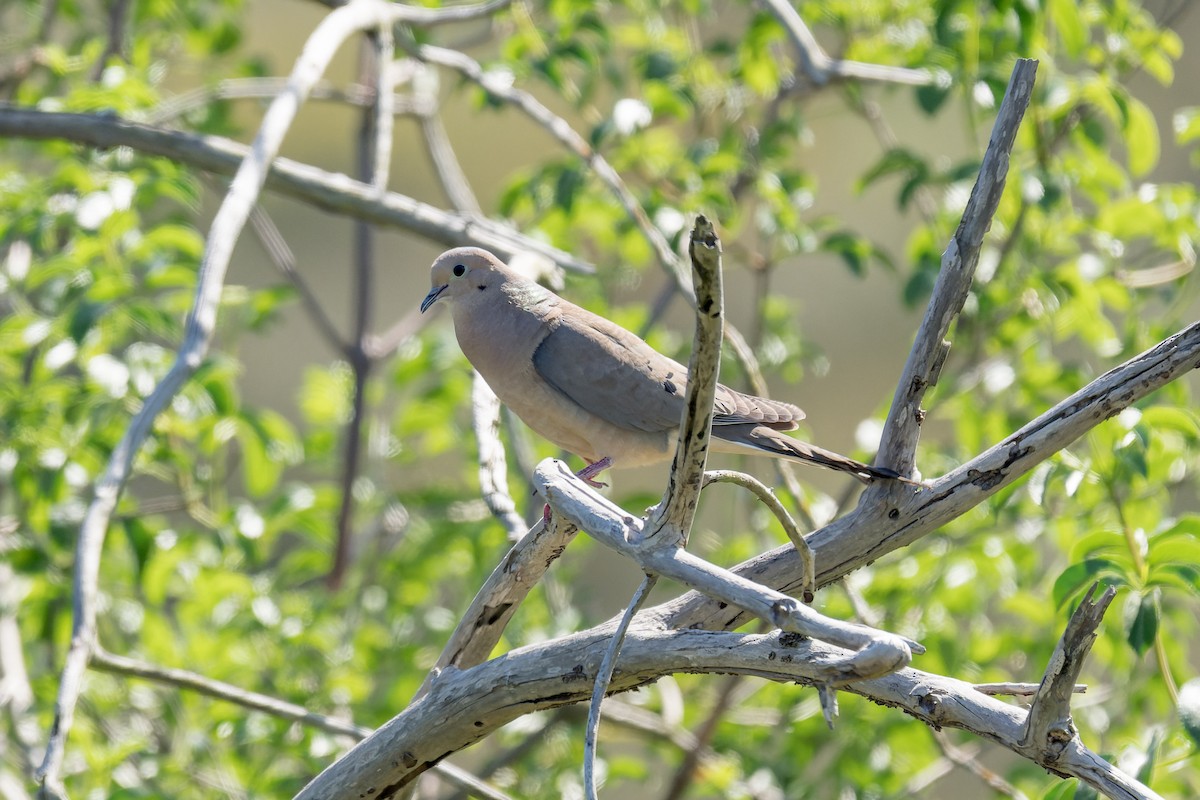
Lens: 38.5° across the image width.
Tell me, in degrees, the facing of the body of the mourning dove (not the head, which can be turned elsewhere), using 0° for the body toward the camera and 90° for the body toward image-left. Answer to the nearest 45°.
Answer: approximately 90°

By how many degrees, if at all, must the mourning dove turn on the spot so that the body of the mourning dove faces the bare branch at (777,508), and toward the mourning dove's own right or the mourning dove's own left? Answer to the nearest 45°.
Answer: approximately 180°

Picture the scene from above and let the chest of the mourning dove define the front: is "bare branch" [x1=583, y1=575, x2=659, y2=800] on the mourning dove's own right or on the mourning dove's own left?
on the mourning dove's own left

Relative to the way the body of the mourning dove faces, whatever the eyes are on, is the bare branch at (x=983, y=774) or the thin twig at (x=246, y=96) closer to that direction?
the thin twig
